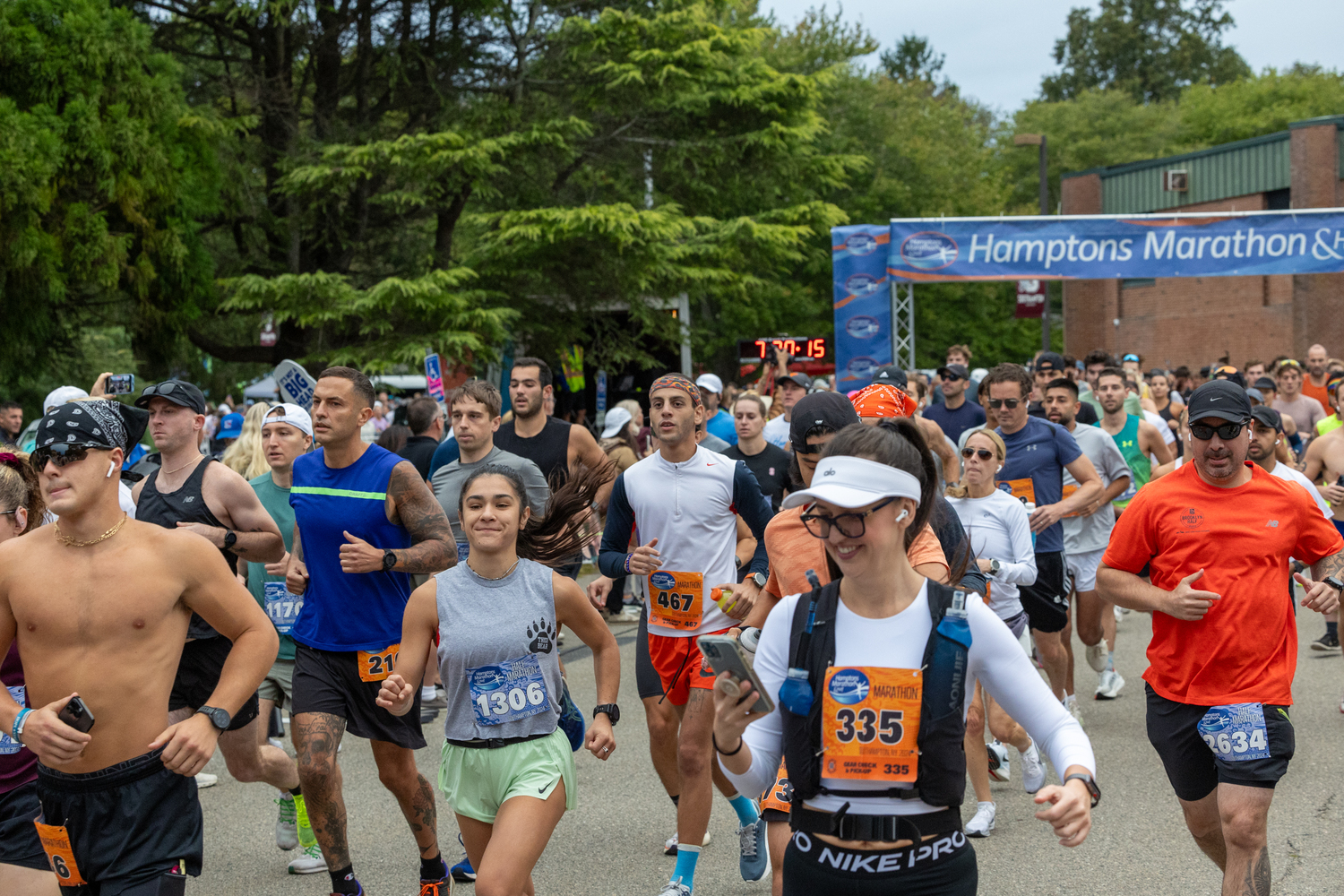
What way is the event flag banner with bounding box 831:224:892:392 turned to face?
toward the camera

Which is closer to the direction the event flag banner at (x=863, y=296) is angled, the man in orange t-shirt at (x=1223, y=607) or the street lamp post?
the man in orange t-shirt

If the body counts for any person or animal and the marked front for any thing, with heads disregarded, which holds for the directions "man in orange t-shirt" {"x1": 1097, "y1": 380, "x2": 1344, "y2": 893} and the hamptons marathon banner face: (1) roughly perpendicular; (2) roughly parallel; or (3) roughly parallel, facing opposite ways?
roughly parallel

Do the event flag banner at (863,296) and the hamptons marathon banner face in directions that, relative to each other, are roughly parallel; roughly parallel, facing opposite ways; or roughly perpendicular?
roughly parallel

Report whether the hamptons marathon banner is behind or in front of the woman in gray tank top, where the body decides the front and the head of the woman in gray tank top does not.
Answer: behind

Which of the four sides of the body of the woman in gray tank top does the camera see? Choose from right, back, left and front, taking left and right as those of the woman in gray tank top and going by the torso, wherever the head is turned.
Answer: front

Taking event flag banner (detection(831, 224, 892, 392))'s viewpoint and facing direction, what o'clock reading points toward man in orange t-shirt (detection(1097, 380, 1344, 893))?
The man in orange t-shirt is roughly at 12 o'clock from the event flag banner.

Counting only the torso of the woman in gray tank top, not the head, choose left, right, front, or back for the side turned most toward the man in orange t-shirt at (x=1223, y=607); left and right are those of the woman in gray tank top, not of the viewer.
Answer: left

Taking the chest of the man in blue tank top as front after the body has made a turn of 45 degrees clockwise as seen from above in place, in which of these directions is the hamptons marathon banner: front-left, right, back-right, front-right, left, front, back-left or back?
back-right

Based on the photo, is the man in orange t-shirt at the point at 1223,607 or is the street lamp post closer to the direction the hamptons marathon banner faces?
the man in orange t-shirt

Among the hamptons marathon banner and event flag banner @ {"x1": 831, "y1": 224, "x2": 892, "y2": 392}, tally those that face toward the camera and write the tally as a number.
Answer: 2

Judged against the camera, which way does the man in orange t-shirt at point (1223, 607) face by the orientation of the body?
toward the camera
